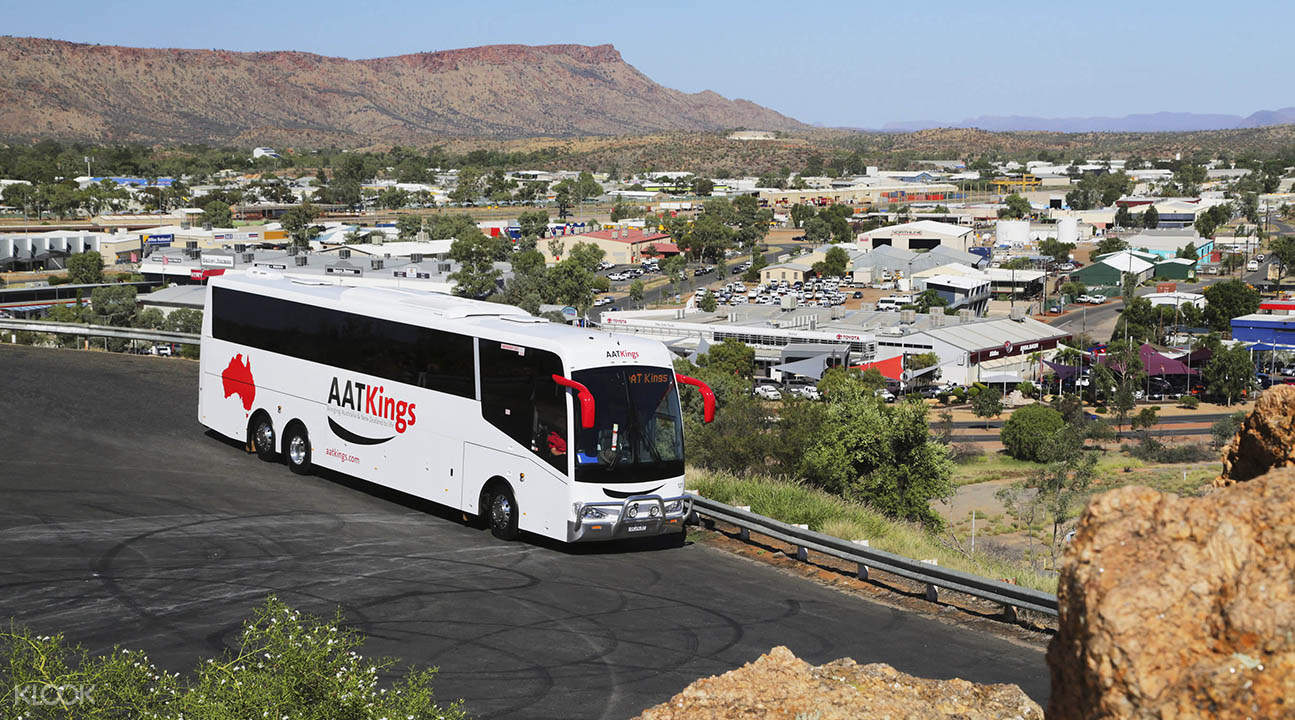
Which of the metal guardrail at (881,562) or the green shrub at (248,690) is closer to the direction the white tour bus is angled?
the metal guardrail

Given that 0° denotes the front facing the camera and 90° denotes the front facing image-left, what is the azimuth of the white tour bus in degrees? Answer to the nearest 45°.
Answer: approximately 315°

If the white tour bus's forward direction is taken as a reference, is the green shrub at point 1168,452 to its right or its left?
on its left

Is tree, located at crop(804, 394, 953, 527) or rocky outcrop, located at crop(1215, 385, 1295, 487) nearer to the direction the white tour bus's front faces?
the rocky outcrop

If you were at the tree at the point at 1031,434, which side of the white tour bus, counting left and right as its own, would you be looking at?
left

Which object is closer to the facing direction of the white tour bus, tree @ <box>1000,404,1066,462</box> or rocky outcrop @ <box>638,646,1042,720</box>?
the rocky outcrop

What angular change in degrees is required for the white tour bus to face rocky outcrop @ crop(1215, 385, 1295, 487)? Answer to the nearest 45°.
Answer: approximately 45° to its right

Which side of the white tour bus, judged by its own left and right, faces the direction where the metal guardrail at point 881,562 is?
front

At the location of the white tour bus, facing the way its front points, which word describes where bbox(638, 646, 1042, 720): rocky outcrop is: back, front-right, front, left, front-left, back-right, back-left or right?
front-right
